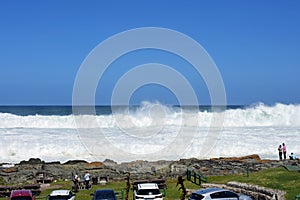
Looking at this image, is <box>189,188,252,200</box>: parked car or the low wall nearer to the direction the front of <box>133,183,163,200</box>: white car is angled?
the low wall

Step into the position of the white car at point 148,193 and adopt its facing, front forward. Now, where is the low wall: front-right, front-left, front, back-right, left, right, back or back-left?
right

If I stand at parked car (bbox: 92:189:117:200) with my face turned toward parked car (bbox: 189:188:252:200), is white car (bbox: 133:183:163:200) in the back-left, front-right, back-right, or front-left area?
front-left

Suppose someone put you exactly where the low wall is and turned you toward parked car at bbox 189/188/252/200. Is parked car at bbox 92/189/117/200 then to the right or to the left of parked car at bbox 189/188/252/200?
right

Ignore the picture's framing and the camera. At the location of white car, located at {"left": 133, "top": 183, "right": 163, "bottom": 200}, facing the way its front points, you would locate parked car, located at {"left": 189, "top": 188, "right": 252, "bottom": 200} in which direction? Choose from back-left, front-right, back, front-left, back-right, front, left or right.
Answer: back-right

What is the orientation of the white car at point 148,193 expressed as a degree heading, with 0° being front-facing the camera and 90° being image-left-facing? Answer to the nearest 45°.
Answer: approximately 180°

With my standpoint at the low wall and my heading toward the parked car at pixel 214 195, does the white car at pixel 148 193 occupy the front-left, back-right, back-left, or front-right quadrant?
front-right

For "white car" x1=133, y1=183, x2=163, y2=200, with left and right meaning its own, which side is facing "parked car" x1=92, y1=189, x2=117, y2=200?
left
